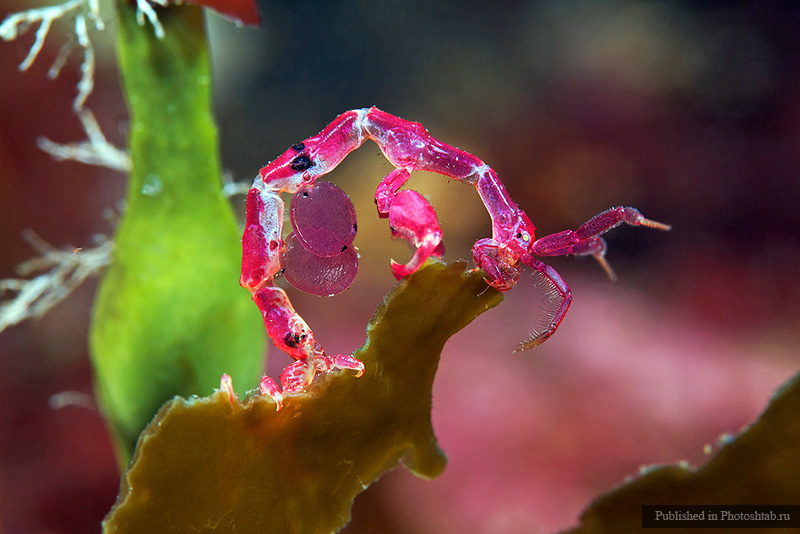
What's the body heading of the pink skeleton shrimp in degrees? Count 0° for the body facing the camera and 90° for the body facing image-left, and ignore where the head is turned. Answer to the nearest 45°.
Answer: approximately 270°
